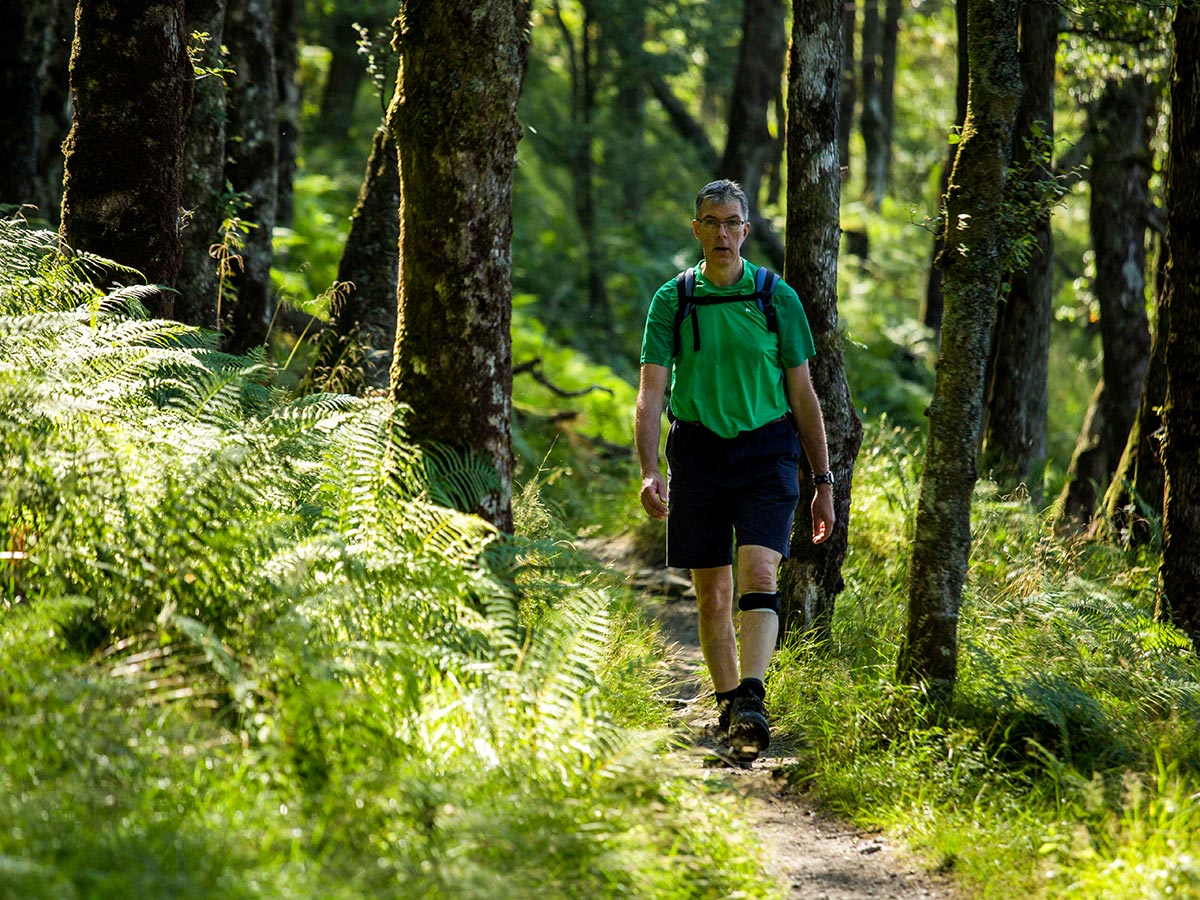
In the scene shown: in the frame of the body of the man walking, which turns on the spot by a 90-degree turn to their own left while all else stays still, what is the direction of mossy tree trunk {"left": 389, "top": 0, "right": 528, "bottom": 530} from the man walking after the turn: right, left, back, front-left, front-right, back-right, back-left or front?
left

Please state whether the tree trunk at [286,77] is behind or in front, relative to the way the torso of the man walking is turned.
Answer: behind

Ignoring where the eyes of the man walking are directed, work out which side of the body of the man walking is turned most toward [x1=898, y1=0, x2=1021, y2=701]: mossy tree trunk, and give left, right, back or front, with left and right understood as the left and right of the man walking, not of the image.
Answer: left

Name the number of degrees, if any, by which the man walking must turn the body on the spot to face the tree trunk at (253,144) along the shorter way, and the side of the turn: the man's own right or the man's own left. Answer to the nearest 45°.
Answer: approximately 135° to the man's own right

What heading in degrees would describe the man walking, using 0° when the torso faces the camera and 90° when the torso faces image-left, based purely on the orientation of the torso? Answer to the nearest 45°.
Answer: approximately 0°

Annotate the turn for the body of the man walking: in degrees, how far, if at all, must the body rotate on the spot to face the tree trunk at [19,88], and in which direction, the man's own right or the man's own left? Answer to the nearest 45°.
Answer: approximately 135° to the man's own right

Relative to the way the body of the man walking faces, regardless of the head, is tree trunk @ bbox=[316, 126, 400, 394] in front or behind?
behind
